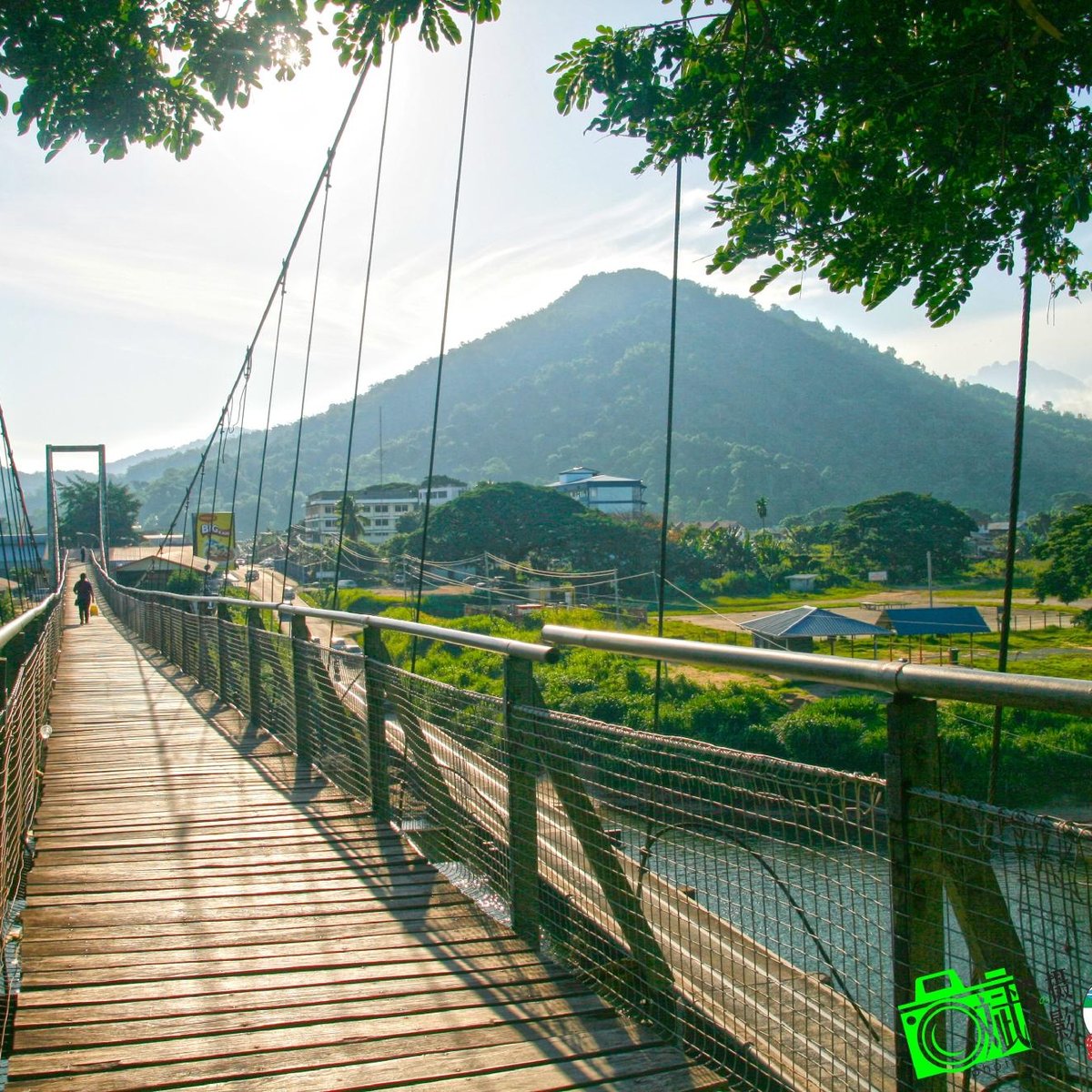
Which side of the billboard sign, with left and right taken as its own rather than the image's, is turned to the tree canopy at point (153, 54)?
front

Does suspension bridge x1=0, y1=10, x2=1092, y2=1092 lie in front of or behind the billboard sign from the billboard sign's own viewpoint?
in front

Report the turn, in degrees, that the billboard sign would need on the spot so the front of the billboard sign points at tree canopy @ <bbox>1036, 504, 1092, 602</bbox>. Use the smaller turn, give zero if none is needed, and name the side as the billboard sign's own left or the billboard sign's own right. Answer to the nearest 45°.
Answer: approximately 45° to the billboard sign's own left

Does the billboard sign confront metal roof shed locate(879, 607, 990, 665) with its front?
no

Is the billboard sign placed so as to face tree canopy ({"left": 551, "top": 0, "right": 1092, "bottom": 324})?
yes

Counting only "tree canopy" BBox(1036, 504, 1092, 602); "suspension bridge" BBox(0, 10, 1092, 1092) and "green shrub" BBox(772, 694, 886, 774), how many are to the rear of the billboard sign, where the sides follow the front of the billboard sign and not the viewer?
0

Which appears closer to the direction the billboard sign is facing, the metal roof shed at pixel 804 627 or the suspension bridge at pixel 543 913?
the suspension bridge

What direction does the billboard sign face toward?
toward the camera

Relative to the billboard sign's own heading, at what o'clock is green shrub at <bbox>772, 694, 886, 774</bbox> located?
The green shrub is roughly at 11 o'clock from the billboard sign.

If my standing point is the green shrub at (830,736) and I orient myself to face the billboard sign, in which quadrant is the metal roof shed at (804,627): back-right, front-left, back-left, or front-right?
front-right
